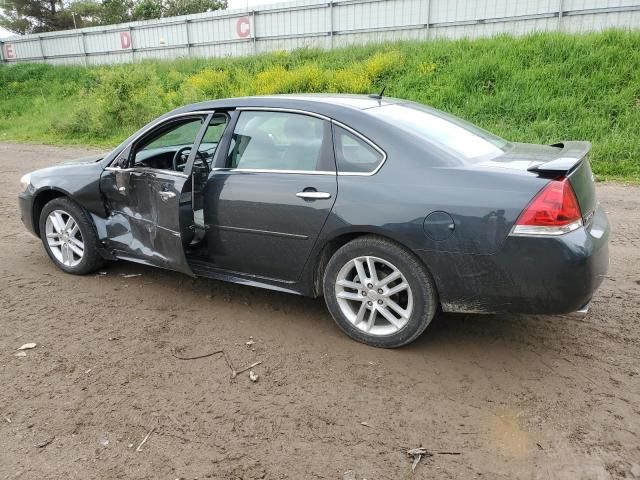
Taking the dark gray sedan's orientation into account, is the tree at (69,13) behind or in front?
in front

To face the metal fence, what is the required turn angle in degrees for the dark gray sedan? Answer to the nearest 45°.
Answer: approximately 45° to its right

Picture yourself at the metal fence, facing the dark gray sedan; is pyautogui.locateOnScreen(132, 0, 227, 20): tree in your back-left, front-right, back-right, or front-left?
back-right

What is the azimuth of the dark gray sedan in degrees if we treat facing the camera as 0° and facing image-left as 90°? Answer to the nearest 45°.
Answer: approximately 135°

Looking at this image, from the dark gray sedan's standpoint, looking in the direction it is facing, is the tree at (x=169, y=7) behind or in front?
in front

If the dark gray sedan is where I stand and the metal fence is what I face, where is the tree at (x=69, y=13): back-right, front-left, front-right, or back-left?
front-left
